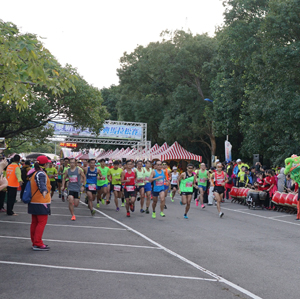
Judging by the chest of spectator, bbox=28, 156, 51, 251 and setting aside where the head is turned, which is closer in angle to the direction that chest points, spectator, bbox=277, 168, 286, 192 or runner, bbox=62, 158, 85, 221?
the spectator

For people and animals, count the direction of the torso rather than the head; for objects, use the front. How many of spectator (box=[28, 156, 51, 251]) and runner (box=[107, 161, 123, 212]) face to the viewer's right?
1

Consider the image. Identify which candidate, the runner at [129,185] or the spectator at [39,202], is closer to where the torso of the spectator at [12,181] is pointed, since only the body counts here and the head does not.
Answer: the runner

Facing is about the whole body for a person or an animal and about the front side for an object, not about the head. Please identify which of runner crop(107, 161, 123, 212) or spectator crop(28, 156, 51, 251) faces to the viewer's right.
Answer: the spectator

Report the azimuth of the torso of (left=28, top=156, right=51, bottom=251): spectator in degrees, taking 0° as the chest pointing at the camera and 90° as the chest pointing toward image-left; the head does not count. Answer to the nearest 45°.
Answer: approximately 270°

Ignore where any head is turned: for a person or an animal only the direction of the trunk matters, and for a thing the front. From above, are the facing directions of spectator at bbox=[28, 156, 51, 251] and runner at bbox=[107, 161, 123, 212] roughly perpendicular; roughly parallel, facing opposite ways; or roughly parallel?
roughly perpendicular

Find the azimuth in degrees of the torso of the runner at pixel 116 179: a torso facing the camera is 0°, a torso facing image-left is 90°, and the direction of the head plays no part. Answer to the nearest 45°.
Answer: approximately 0°

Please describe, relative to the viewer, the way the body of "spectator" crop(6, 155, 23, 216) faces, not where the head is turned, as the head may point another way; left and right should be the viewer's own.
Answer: facing away from the viewer and to the right of the viewer

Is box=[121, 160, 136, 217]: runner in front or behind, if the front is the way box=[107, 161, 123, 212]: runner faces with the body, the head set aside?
in front

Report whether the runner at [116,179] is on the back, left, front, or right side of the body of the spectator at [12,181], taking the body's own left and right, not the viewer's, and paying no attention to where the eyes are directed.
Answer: front

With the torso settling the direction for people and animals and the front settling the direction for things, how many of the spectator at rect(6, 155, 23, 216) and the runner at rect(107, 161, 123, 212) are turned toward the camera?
1

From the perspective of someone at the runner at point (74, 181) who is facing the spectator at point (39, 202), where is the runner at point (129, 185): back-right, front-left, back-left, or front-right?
back-left
